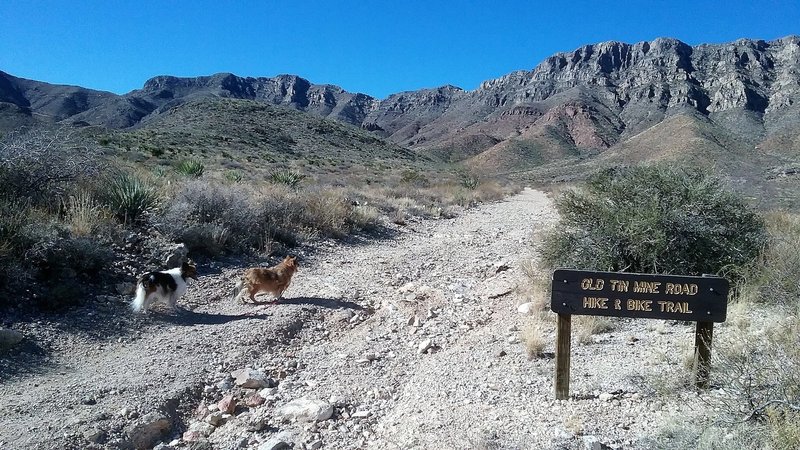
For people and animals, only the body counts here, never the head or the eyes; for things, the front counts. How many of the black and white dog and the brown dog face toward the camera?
0

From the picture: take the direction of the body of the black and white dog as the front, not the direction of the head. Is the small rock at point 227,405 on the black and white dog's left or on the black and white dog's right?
on the black and white dog's right

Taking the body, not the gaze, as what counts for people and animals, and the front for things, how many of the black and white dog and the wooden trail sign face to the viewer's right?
1

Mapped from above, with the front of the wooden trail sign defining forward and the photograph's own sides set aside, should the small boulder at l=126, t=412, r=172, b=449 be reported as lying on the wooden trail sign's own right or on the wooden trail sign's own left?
on the wooden trail sign's own right

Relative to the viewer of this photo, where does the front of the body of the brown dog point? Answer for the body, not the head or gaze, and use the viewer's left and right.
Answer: facing to the right of the viewer

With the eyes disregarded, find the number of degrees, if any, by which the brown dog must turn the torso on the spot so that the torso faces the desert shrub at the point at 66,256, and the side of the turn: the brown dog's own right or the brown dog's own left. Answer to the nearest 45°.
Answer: approximately 180°

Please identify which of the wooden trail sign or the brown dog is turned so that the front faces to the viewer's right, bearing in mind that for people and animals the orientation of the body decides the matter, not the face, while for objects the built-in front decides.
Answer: the brown dog

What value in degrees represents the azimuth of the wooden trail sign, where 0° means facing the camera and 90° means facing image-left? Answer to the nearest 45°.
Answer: approximately 0°

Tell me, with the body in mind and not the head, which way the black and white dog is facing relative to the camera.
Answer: to the viewer's right

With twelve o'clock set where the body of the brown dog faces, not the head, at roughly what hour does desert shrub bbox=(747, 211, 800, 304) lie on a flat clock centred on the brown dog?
The desert shrub is roughly at 1 o'clock from the brown dog.

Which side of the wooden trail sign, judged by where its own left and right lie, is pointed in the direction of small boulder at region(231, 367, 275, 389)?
right

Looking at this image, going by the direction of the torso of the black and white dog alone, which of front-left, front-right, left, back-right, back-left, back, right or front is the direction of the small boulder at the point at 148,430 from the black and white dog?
right
